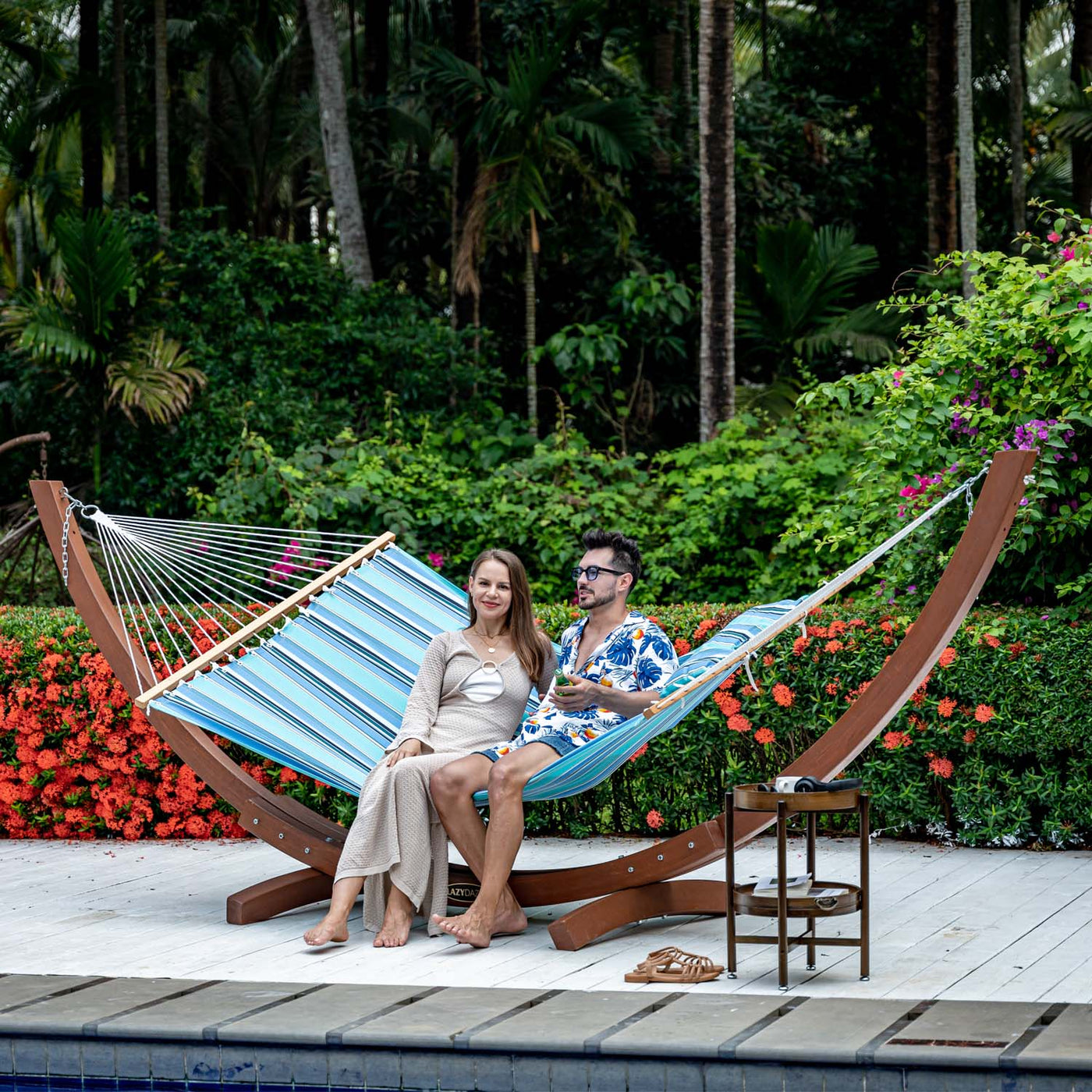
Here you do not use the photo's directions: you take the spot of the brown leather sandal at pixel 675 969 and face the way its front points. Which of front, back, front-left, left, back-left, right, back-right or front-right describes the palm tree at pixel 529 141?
left

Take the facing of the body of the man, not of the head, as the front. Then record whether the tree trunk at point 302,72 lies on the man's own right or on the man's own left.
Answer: on the man's own right

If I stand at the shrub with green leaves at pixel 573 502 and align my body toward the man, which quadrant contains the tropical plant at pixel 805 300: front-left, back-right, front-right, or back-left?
back-left

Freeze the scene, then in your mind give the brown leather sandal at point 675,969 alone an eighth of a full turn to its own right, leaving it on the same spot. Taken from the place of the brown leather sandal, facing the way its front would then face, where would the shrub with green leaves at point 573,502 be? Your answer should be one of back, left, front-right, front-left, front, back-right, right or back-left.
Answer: back-left

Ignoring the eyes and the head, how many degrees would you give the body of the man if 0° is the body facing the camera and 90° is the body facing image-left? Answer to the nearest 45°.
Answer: approximately 45°

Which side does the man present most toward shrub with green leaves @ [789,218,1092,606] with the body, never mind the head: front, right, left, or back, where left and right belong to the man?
back

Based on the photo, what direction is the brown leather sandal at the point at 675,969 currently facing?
to the viewer's right

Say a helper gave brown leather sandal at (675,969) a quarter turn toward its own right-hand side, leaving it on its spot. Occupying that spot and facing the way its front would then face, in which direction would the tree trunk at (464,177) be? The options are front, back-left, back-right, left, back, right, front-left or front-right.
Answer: back

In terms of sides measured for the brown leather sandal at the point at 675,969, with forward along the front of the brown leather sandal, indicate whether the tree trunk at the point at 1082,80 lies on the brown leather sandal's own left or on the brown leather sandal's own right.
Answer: on the brown leather sandal's own left

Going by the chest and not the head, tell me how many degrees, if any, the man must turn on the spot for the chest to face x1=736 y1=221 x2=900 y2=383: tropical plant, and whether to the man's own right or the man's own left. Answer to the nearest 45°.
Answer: approximately 135° to the man's own right

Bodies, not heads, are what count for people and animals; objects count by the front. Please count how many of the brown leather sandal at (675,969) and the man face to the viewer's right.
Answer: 1

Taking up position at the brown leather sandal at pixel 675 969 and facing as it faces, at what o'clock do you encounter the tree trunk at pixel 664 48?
The tree trunk is roughly at 9 o'clock from the brown leather sandal.
